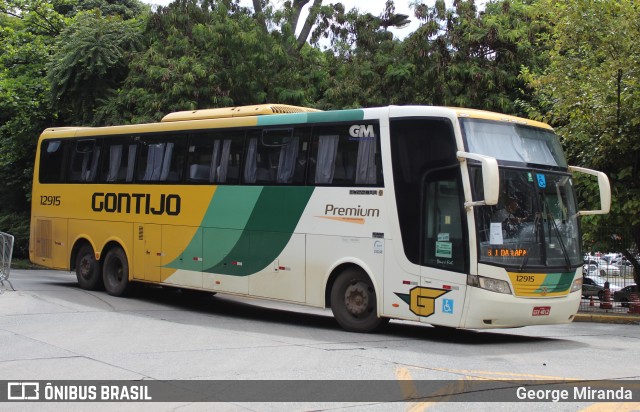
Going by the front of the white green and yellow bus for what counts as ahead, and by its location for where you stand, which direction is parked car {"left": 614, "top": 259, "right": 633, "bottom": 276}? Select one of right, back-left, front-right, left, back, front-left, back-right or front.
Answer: left

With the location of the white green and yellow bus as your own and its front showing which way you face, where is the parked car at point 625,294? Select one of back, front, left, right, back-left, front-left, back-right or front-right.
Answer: left

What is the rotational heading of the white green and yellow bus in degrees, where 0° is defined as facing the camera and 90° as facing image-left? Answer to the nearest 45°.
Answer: approximately 315°

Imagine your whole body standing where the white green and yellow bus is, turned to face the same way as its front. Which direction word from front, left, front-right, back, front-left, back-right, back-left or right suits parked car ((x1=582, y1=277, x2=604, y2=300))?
left

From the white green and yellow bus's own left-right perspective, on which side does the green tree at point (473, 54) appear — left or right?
on its left

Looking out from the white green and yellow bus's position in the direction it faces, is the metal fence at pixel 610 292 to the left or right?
on its left

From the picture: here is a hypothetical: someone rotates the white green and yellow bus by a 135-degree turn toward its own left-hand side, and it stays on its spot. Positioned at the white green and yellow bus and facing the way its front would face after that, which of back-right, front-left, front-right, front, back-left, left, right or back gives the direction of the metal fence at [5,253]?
front-left

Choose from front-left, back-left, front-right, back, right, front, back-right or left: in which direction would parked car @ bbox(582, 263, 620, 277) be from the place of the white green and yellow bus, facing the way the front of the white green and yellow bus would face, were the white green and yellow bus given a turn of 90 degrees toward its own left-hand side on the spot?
front
